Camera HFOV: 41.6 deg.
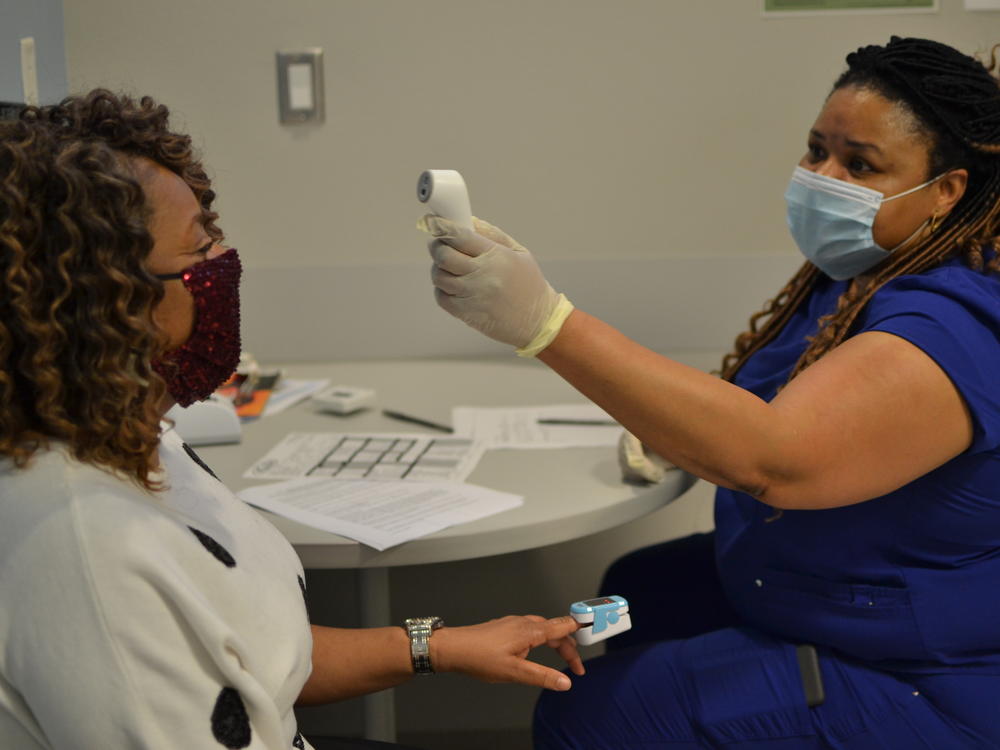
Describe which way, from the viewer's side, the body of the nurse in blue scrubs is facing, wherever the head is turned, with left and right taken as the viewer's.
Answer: facing to the left of the viewer

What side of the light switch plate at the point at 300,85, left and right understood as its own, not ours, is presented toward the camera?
front

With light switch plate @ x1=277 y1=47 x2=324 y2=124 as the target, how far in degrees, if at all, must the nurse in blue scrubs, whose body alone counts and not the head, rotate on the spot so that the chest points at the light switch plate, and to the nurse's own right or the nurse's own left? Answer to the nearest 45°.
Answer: approximately 45° to the nurse's own right

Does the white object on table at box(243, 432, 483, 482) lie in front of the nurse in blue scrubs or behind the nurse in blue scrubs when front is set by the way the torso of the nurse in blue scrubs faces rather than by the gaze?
in front

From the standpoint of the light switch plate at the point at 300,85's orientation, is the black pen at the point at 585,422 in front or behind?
in front

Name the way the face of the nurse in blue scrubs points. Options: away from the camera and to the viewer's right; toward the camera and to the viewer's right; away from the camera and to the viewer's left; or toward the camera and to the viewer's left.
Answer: toward the camera and to the viewer's left

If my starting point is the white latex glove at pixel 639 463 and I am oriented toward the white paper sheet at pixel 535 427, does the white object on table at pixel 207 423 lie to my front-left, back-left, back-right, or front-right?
front-left

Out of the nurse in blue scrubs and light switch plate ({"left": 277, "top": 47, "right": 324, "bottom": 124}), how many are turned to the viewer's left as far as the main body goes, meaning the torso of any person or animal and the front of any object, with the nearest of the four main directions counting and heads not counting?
1

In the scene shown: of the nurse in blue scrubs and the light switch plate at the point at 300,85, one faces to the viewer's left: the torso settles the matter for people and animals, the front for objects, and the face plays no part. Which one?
the nurse in blue scrubs

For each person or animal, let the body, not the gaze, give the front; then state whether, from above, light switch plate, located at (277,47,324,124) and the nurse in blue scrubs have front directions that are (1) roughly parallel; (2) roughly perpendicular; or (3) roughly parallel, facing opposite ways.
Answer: roughly perpendicular
